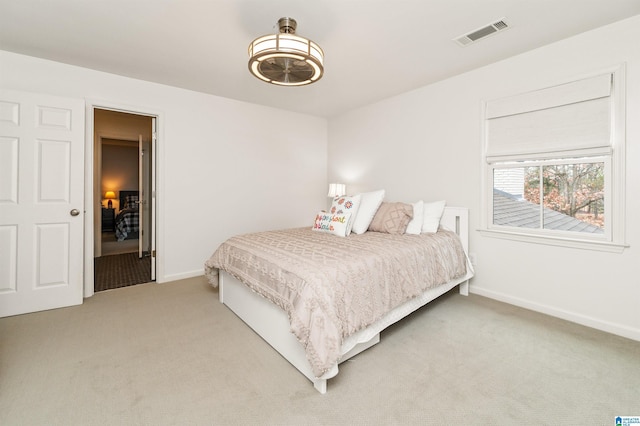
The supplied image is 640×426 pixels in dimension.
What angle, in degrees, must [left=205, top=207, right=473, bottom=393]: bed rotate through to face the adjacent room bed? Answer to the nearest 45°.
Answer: approximately 90° to its right

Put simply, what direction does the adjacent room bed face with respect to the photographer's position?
facing the viewer

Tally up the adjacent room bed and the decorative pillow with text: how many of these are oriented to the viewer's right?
0

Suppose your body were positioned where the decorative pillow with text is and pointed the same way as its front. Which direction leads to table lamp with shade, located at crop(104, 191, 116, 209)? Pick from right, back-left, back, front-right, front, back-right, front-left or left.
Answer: right

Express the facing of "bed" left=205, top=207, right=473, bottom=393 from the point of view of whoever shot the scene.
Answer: facing the viewer and to the left of the viewer

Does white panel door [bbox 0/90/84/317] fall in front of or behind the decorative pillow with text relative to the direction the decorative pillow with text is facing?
in front

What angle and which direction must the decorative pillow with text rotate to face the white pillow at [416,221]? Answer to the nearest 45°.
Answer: approximately 135° to its left

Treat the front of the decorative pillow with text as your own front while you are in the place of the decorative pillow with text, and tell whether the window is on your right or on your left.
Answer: on your left

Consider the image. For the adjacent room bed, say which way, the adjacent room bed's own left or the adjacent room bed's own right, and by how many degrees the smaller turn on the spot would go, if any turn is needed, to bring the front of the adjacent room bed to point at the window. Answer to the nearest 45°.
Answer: approximately 45° to the adjacent room bed's own left

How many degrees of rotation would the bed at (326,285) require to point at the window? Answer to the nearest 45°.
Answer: approximately 135° to its left
